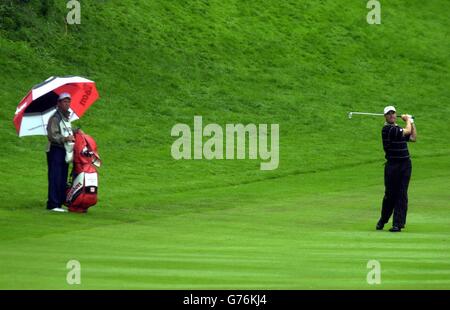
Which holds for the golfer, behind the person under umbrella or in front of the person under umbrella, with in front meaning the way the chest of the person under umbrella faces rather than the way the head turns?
in front

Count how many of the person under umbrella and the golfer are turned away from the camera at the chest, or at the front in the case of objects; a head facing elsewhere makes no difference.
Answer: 0

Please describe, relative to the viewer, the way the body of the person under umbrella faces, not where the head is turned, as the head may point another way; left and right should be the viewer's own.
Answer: facing the viewer and to the right of the viewer

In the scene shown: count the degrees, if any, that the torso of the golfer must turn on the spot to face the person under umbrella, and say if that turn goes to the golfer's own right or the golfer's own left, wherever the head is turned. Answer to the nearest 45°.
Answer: approximately 90° to the golfer's own right

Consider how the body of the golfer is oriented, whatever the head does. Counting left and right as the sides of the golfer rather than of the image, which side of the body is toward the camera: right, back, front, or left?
front
